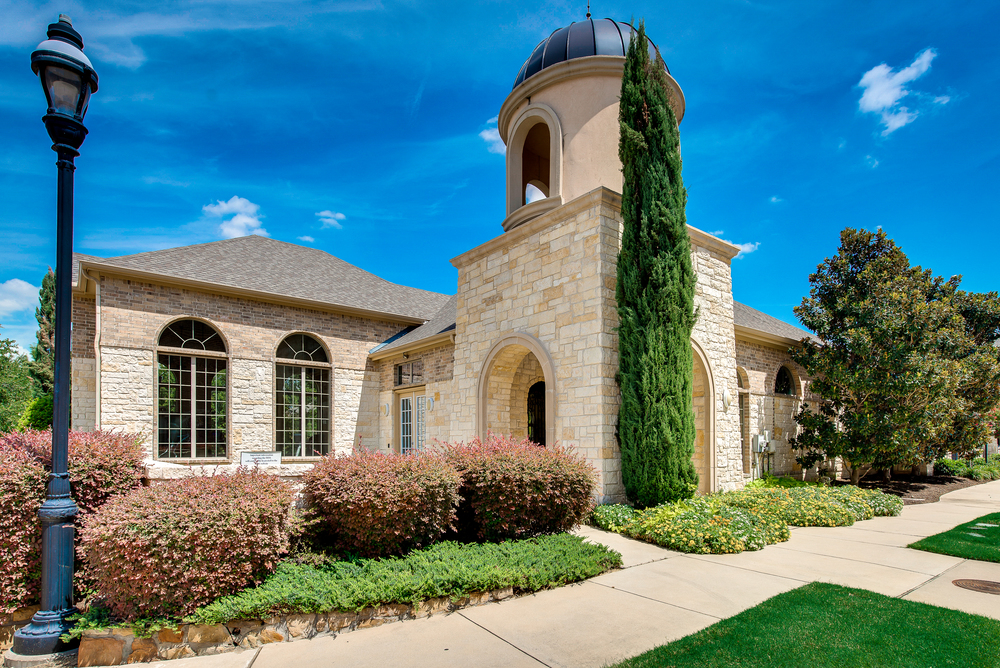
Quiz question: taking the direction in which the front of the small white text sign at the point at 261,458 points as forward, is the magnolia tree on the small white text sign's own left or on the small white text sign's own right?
on the small white text sign's own left

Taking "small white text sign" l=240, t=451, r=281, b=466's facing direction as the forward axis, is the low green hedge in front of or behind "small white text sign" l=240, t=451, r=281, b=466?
in front

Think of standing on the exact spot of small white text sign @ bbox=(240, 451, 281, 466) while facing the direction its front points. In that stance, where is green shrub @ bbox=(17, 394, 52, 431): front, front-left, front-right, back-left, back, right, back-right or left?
back-right

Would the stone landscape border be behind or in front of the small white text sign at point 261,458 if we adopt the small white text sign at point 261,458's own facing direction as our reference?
in front

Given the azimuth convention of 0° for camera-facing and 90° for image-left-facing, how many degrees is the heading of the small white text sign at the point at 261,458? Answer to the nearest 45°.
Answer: approximately 0°

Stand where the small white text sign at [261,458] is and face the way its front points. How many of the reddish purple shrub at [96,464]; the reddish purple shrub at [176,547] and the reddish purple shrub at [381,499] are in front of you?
3
